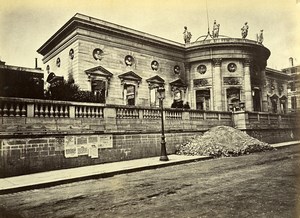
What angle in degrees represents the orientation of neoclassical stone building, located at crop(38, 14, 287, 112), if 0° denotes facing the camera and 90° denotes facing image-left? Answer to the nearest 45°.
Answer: approximately 315°

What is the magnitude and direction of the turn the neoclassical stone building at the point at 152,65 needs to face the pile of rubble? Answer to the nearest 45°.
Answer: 0° — it already faces it
